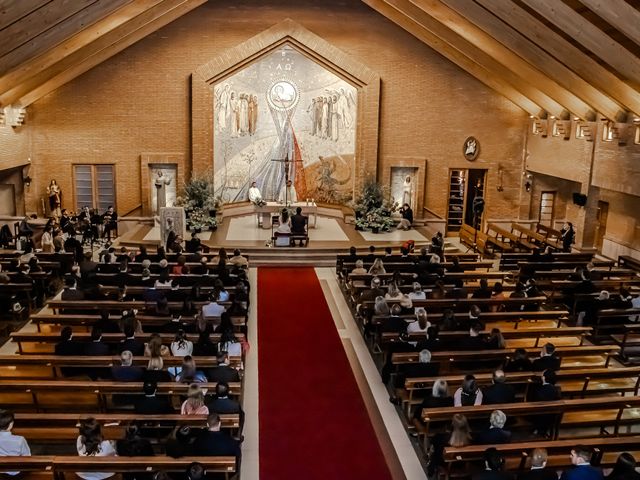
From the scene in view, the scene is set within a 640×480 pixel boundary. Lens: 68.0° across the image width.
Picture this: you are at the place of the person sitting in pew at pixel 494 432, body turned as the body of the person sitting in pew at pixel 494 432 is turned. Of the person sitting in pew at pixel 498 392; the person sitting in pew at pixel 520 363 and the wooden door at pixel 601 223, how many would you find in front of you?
3

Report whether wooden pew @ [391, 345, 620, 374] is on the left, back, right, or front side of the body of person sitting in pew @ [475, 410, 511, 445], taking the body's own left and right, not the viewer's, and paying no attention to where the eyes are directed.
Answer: front

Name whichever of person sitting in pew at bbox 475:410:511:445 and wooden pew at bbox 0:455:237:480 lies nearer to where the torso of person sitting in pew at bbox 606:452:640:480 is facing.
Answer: the person sitting in pew

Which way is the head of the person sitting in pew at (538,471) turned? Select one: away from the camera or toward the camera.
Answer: away from the camera

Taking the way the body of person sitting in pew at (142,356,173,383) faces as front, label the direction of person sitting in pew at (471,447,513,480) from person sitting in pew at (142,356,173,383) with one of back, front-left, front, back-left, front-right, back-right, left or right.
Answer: back-right

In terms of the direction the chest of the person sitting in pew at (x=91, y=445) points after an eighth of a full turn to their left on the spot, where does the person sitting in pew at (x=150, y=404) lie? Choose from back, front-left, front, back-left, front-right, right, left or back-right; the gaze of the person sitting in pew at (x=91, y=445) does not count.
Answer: right

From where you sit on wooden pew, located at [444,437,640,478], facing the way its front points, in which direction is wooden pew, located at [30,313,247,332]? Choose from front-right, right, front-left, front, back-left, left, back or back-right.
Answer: left

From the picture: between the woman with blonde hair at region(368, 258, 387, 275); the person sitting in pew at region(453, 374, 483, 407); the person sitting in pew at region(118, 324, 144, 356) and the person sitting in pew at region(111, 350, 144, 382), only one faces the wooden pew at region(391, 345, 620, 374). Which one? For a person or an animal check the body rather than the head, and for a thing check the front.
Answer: the person sitting in pew at region(453, 374, 483, 407)

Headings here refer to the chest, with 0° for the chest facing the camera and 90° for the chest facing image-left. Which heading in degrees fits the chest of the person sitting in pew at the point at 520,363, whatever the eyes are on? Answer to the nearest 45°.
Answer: approximately 180°

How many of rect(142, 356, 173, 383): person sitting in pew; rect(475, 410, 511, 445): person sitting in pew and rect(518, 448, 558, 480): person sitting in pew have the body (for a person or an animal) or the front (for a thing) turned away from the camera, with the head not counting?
3

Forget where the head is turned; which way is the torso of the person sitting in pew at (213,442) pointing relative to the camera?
away from the camera

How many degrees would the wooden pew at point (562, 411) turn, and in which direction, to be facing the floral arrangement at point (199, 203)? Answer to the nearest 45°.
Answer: approximately 45° to its left

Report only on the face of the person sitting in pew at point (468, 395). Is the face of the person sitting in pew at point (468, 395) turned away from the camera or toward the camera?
away from the camera

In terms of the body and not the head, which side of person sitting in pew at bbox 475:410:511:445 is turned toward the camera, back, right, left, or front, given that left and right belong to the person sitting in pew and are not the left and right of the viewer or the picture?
back

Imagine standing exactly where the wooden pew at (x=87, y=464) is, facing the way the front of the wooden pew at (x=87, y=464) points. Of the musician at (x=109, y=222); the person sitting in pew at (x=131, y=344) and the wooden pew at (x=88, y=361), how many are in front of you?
3

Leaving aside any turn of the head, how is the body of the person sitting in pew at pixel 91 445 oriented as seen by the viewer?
away from the camera

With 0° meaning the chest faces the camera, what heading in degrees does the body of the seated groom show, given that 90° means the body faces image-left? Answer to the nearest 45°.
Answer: approximately 180°
